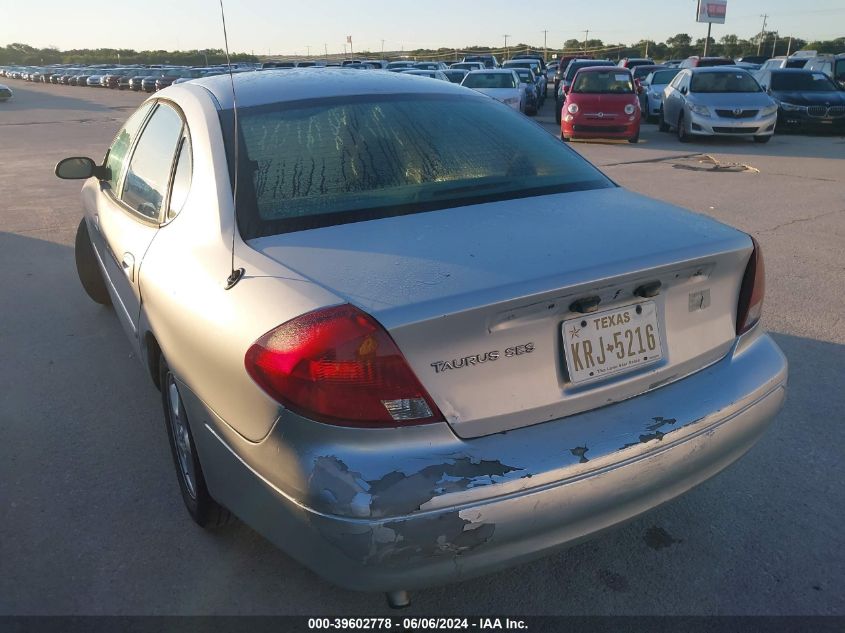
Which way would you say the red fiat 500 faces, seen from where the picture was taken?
facing the viewer

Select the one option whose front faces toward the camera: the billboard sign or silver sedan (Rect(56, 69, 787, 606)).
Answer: the billboard sign

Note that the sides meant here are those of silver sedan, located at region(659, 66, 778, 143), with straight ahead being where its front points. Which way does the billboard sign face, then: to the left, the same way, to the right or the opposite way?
the same way

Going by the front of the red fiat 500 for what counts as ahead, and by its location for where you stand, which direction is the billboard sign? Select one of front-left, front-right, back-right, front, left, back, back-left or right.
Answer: back

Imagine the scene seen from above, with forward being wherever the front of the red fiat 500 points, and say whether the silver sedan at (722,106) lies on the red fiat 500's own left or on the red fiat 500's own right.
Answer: on the red fiat 500's own left

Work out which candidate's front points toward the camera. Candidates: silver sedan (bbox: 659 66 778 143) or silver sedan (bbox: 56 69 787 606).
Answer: silver sedan (bbox: 659 66 778 143)

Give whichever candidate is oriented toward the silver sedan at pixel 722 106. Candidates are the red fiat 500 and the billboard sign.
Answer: the billboard sign

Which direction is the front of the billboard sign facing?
toward the camera

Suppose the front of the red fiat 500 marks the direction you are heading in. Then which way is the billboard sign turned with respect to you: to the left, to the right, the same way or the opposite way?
the same way

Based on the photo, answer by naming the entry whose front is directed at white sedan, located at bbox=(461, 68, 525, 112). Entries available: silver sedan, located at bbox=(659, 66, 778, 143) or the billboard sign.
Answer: the billboard sign

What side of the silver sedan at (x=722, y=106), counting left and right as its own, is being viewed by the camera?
front

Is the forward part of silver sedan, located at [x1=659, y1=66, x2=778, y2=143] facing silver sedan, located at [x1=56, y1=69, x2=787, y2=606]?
yes

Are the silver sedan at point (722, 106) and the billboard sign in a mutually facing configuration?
no

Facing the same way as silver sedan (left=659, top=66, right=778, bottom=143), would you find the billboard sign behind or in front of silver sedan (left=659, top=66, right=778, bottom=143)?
behind

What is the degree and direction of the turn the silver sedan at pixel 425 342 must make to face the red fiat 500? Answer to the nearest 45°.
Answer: approximately 45° to its right

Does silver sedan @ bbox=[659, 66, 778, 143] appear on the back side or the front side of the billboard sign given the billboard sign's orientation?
on the front side

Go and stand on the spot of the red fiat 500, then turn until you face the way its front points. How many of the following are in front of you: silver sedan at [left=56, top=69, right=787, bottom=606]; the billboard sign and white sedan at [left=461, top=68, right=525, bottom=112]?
1

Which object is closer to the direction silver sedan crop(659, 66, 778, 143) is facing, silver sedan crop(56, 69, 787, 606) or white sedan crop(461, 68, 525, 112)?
the silver sedan
